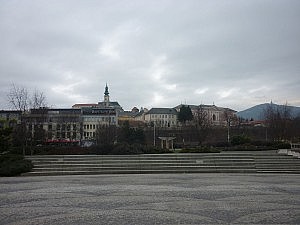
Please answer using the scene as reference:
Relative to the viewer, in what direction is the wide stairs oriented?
toward the camera

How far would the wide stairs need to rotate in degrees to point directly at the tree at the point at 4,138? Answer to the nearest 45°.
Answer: approximately 90° to its right

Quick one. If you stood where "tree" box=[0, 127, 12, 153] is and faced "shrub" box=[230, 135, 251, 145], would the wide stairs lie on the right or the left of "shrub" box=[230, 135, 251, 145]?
right

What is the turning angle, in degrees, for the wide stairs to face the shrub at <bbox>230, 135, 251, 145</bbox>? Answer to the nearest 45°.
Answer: approximately 135° to its left

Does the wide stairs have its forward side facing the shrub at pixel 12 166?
no

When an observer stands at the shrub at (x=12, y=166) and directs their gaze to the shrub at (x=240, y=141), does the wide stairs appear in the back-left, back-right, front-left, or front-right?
front-right

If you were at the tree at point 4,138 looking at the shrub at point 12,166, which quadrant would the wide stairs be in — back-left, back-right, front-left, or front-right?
front-left
